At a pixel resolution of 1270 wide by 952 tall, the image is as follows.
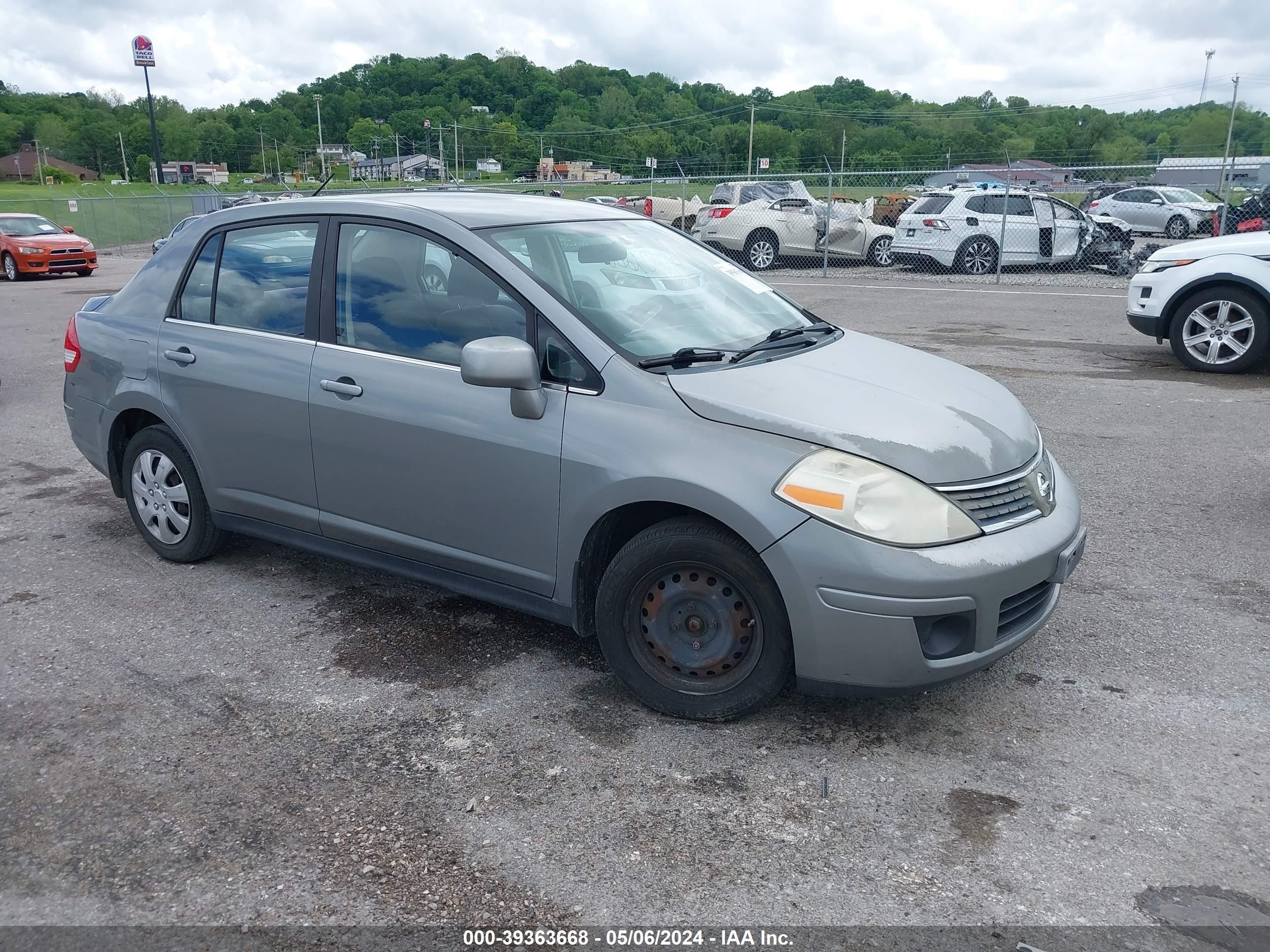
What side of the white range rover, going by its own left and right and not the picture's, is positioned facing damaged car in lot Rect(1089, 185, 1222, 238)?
right

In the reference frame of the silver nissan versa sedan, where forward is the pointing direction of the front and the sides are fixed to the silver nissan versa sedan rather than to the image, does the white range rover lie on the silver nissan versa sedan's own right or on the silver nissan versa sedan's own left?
on the silver nissan versa sedan's own left

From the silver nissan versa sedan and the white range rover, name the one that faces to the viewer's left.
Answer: the white range rover

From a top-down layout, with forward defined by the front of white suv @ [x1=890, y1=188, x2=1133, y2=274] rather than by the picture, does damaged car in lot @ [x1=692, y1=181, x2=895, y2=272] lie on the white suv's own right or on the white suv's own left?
on the white suv's own left

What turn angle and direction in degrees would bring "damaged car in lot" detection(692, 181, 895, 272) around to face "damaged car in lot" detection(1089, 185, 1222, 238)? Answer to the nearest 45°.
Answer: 0° — it already faces it

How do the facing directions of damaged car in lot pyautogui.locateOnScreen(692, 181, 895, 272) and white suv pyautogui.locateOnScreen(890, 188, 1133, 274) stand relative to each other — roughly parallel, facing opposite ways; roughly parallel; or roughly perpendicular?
roughly parallel

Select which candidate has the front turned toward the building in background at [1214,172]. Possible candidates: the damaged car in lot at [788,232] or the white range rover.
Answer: the damaged car in lot

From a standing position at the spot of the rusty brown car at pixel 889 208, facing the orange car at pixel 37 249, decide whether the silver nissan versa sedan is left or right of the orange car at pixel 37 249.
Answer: left

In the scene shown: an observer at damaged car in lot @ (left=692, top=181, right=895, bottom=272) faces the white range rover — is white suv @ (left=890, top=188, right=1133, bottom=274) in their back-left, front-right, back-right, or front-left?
front-left

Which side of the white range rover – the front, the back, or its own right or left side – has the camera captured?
left

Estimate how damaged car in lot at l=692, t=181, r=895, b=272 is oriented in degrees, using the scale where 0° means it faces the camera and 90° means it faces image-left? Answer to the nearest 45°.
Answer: approximately 225°

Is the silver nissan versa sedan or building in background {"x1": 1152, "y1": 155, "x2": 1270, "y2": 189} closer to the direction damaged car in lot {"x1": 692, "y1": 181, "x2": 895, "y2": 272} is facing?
the building in background

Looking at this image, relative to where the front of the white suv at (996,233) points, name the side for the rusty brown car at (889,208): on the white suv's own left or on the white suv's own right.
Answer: on the white suv's own left

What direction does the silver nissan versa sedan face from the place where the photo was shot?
facing the viewer and to the right of the viewer

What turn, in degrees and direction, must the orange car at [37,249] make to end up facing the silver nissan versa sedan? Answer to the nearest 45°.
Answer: approximately 45° to its right

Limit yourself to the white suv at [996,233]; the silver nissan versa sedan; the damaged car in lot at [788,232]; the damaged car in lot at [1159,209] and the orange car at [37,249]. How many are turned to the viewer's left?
0
